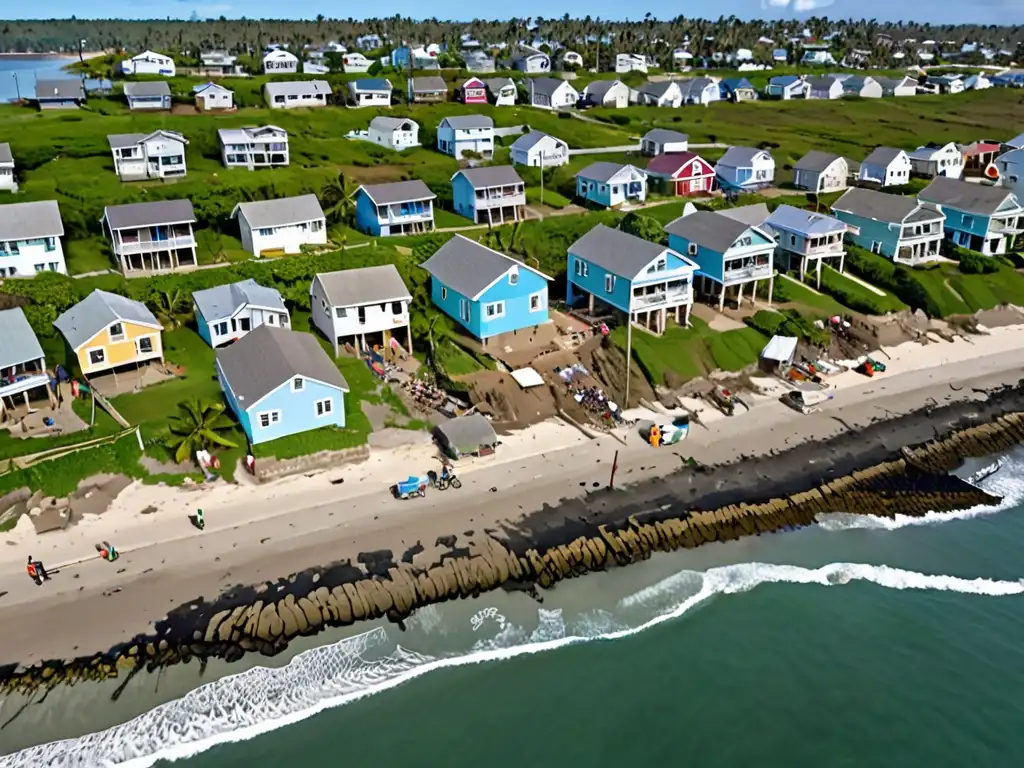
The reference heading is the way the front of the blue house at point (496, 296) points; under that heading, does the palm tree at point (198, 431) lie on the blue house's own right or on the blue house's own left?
on the blue house's own right

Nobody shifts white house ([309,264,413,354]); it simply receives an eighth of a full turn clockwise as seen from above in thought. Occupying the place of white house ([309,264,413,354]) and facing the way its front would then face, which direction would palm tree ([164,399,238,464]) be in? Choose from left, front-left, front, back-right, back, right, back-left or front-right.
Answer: front

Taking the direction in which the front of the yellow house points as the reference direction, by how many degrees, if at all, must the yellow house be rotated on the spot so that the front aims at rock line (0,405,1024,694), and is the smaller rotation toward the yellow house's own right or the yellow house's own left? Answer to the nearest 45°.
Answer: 0° — it already faces it

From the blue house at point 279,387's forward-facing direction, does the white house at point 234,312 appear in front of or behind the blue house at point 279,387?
behind

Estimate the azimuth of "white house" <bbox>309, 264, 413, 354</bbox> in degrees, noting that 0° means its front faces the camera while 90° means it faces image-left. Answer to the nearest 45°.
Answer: approximately 0°

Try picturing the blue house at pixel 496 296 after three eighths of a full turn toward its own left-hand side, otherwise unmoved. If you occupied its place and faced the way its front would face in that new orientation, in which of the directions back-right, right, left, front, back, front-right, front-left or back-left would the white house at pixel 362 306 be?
left

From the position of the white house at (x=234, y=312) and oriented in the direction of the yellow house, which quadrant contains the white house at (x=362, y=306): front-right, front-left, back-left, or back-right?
back-left

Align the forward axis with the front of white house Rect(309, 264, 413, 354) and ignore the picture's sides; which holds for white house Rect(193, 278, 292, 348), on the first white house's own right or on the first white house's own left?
on the first white house's own right

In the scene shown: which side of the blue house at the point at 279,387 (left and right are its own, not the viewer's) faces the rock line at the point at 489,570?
front

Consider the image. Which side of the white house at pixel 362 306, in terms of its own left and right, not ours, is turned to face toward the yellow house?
right

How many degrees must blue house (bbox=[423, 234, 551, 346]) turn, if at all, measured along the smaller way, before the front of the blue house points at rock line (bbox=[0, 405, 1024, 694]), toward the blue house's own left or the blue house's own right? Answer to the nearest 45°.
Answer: approximately 45° to the blue house's own right
